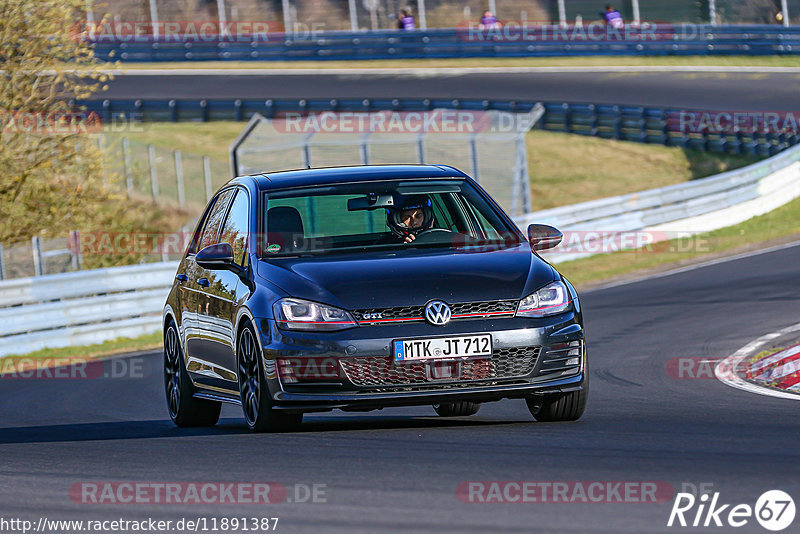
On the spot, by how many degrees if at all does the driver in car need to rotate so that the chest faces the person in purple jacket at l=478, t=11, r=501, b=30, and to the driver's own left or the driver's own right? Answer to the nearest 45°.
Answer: approximately 180°

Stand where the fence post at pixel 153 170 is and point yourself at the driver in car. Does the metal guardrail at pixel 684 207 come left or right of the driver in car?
left

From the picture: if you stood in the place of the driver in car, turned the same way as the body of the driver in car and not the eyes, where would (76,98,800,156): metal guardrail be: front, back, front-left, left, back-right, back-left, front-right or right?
back

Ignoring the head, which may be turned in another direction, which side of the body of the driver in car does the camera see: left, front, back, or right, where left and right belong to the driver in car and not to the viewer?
front

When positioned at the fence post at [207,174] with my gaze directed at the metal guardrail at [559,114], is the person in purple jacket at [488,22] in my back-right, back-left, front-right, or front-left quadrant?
front-left

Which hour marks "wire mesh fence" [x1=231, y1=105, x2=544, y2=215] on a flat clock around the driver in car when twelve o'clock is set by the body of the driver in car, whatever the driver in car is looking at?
The wire mesh fence is roughly at 6 o'clock from the driver in car.

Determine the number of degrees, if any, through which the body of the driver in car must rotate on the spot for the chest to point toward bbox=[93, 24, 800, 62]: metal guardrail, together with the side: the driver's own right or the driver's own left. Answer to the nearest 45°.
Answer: approximately 180°

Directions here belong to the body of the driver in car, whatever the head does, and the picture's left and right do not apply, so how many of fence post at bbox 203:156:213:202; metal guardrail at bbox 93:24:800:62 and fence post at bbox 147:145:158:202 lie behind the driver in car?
3

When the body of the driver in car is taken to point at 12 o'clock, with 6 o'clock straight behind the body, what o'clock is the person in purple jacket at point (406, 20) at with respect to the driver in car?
The person in purple jacket is roughly at 6 o'clock from the driver in car.

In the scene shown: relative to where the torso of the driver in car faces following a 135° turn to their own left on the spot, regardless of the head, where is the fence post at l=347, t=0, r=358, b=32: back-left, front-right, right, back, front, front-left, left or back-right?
front-left

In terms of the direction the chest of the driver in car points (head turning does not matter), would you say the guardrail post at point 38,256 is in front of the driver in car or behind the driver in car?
behind

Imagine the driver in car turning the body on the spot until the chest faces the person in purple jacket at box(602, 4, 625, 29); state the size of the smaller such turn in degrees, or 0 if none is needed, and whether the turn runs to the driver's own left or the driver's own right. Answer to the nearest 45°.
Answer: approximately 180°
